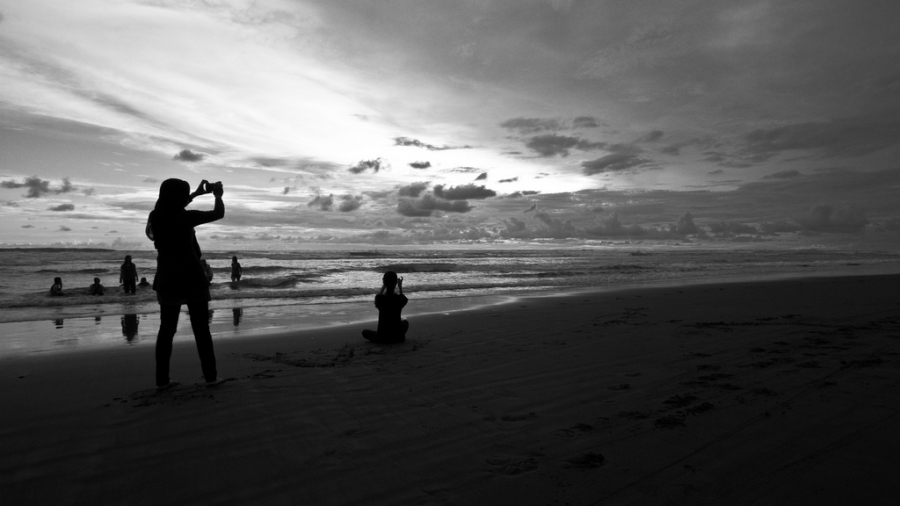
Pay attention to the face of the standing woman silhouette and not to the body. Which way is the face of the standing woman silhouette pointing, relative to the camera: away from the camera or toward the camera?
away from the camera

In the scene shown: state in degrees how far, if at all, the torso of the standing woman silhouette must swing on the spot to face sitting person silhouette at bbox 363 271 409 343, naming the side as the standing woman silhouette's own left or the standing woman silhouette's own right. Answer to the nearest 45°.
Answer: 0° — they already face them

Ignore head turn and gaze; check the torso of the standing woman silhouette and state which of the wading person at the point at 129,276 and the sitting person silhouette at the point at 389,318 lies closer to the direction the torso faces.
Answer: the sitting person silhouette

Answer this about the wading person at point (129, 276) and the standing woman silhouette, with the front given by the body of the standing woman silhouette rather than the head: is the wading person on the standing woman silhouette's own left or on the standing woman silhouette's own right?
on the standing woman silhouette's own left

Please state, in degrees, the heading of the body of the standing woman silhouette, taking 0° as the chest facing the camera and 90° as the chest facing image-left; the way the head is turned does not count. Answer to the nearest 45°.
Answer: approximately 225°
